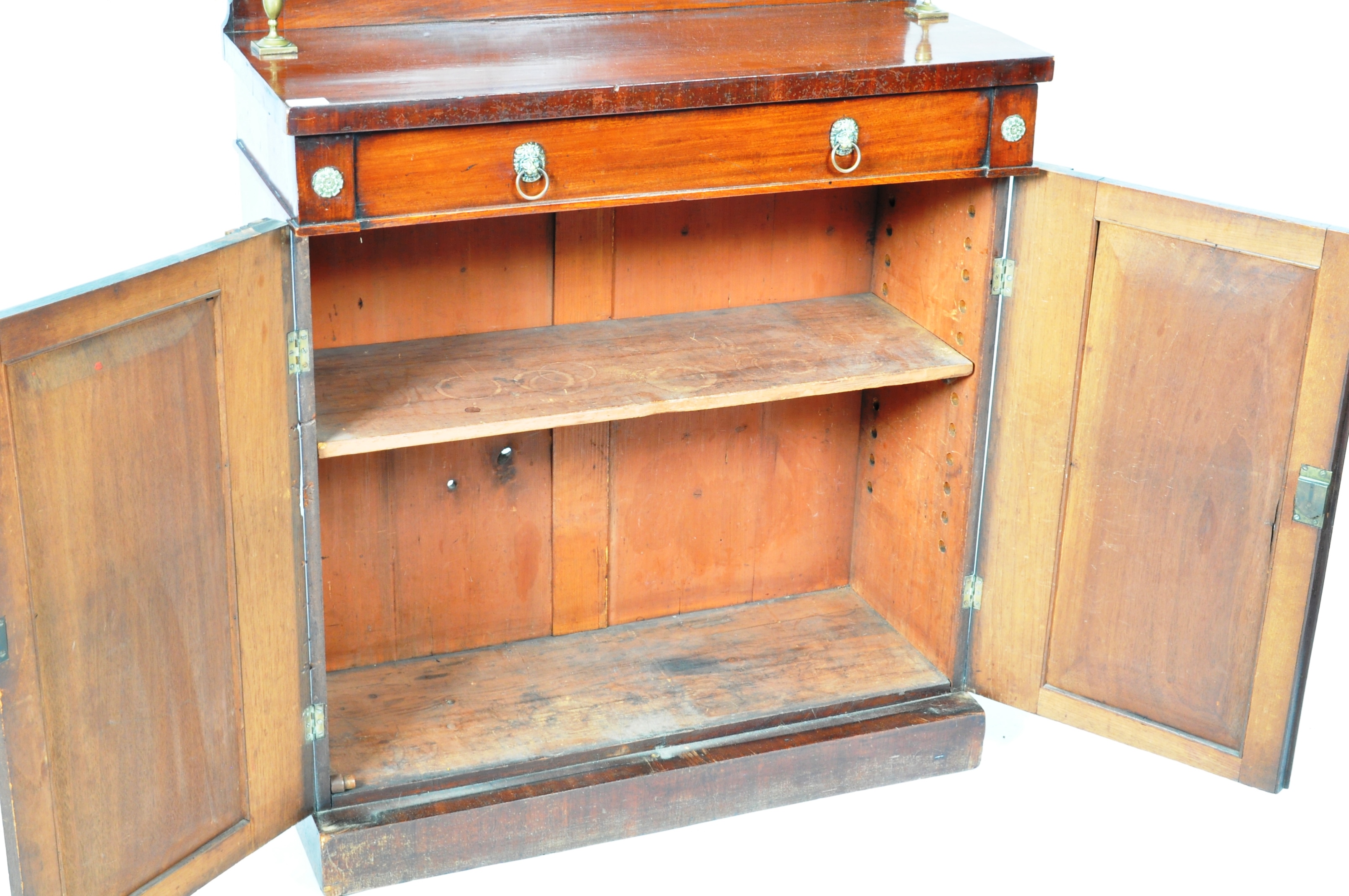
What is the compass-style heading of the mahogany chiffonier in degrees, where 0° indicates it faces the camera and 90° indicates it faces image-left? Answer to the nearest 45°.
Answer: approximately 0°
